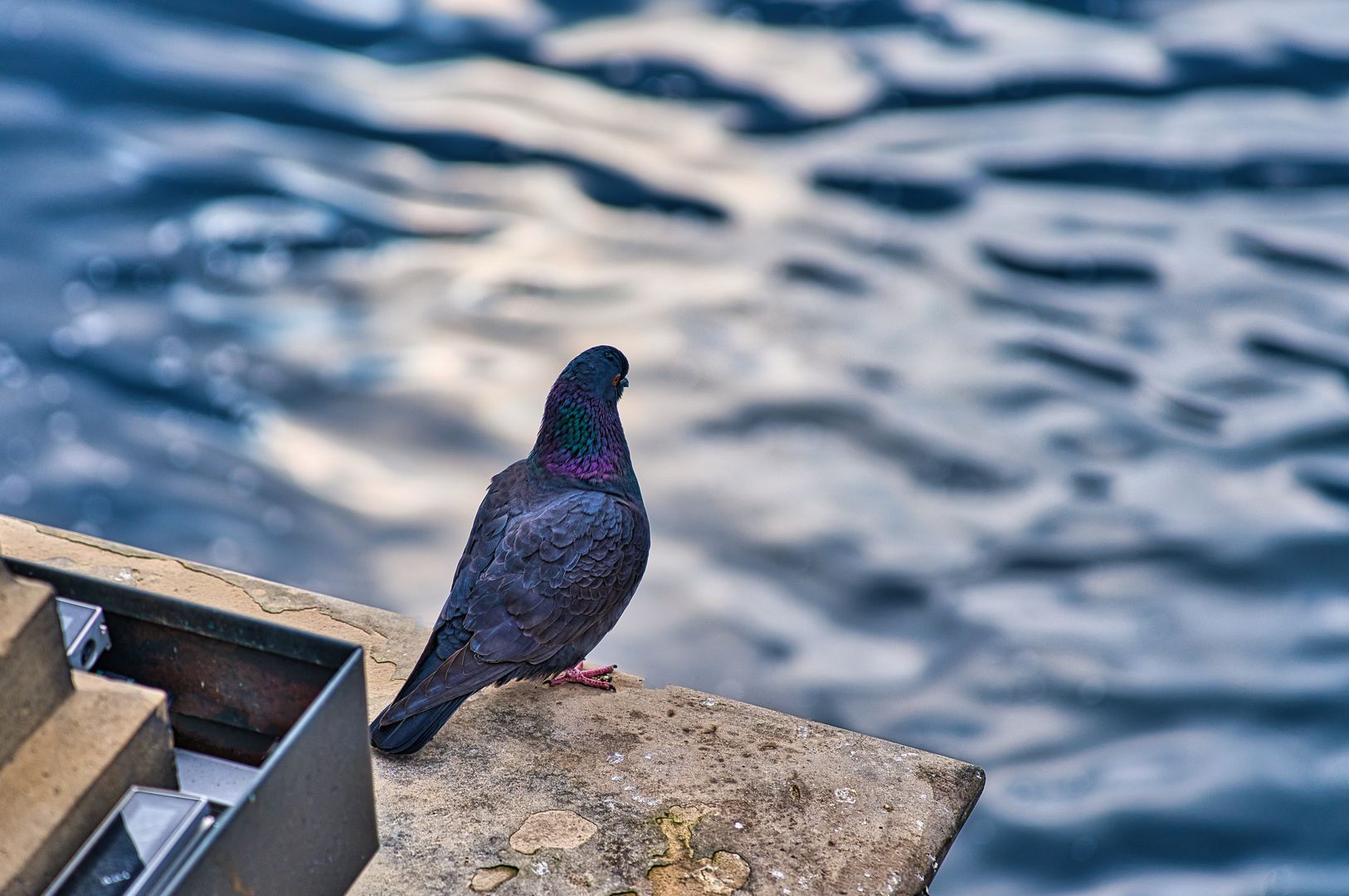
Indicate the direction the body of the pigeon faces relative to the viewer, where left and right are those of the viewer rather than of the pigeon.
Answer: facing away from the viewer and to the right of the viewer

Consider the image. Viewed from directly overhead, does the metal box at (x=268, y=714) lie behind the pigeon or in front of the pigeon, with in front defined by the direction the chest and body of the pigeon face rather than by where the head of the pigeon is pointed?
behind

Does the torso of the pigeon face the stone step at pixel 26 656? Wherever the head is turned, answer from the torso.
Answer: no

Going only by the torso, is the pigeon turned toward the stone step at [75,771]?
no
